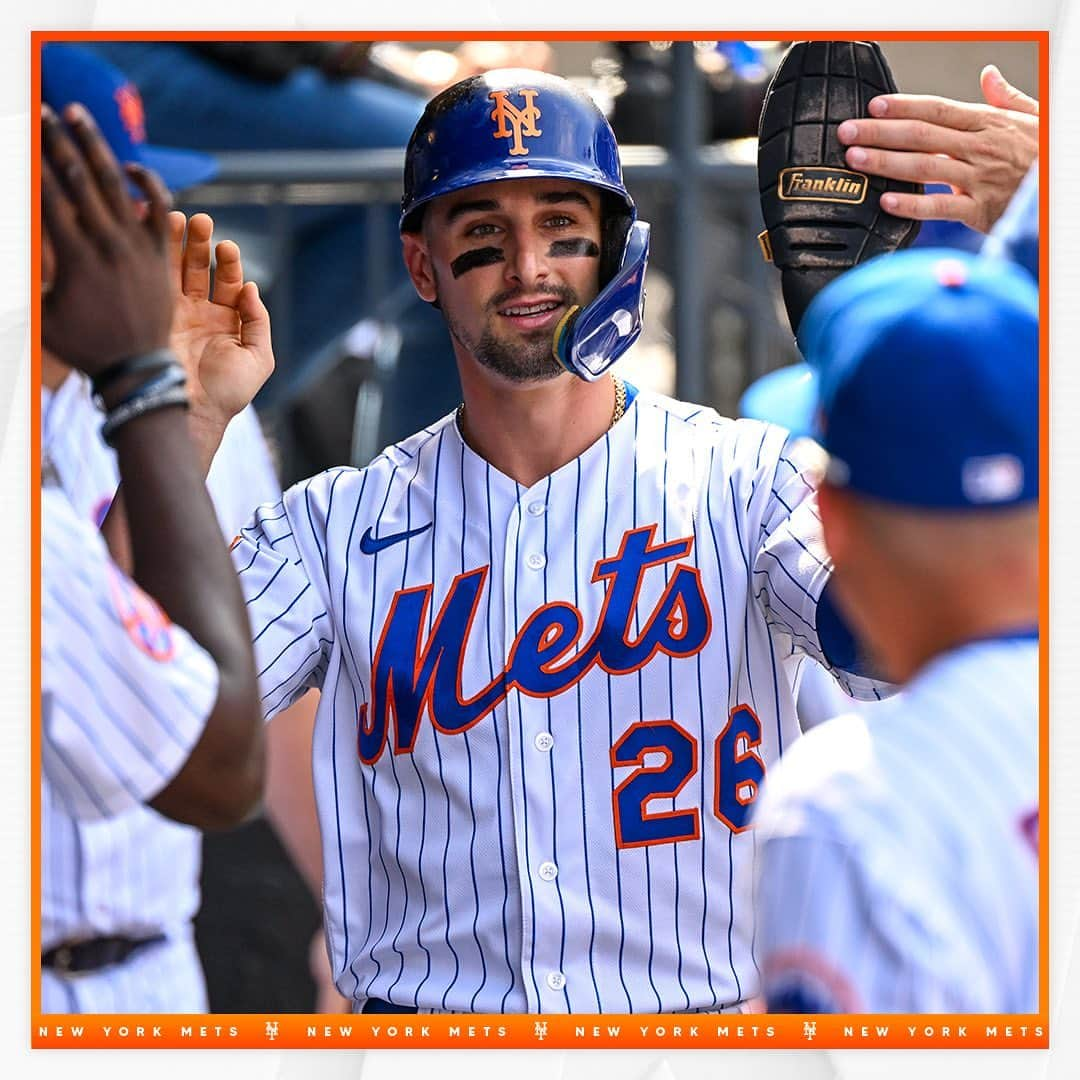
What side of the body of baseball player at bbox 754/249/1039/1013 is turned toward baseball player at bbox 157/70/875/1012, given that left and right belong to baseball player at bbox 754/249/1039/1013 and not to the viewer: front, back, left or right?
front

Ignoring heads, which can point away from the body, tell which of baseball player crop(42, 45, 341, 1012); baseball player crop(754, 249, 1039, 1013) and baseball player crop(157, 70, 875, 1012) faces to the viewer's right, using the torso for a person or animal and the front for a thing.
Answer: baseball player crop(42, 45, 341, 1012)

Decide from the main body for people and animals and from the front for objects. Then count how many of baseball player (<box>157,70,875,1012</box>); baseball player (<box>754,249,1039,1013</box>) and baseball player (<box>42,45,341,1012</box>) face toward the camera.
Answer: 1

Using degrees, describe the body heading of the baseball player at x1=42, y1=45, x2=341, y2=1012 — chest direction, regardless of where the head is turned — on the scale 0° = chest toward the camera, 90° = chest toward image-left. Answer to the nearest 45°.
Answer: approximately 270°

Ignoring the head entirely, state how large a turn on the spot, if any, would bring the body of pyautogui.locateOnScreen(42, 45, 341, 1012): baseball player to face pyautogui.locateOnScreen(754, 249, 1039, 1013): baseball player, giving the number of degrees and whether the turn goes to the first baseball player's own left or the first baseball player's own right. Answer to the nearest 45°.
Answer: approximately 45° to the first baseball player's own right

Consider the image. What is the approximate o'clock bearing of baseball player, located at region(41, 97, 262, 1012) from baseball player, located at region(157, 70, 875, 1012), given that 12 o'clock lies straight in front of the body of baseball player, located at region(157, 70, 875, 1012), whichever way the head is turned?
baseball player, located at region(41, 97, 262, 1012) is roughly at 1 o'clock from baseball player, located at region(157, 70, 875, 1012).
